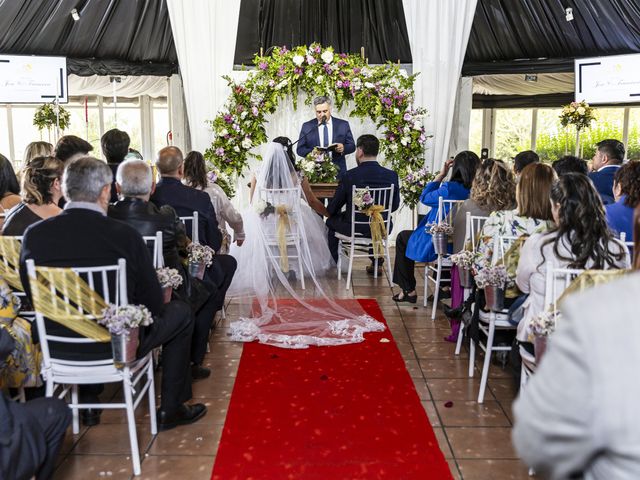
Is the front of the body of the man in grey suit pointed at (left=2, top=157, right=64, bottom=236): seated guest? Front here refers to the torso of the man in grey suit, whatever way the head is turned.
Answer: no

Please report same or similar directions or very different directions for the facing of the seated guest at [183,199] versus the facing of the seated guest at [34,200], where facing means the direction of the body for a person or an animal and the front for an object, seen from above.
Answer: same or similar directions

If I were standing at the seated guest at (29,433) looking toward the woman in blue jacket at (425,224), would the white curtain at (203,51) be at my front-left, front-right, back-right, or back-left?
front-left

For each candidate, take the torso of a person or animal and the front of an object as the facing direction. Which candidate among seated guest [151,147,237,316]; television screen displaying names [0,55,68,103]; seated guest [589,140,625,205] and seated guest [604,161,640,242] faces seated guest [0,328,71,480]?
the television screen displaying names

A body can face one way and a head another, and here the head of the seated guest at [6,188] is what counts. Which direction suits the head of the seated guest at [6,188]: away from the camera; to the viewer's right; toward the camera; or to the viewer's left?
away from the camera

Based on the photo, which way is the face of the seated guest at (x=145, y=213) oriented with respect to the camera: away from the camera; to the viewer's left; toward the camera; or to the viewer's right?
away from the camera

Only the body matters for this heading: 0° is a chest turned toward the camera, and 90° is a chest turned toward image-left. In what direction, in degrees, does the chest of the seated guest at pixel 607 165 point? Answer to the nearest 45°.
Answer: approximately 135°

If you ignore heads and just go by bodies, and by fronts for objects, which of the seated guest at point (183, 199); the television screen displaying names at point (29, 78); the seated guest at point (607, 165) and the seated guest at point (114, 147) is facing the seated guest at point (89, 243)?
the television screen displaying names

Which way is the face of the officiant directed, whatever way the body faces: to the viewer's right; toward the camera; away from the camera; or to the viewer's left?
toward the camera

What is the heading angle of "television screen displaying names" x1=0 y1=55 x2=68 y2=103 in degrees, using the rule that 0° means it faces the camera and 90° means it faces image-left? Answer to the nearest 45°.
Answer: approximately 0°

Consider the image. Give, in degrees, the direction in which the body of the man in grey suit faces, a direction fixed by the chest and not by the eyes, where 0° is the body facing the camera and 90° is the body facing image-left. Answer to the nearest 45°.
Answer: approximately 180°

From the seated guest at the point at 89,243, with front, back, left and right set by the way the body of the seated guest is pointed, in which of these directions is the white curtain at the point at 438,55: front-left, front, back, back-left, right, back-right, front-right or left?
front

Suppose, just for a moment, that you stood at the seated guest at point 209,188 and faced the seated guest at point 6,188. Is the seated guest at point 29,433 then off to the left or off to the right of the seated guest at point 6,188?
left

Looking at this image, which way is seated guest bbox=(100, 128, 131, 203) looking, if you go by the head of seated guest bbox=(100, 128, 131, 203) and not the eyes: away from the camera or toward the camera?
away from the camera

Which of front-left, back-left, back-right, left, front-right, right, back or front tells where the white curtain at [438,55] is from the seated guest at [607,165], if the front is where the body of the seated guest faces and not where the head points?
front

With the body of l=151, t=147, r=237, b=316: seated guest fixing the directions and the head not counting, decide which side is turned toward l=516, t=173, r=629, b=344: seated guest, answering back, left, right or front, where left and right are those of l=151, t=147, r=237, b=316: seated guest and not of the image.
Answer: right

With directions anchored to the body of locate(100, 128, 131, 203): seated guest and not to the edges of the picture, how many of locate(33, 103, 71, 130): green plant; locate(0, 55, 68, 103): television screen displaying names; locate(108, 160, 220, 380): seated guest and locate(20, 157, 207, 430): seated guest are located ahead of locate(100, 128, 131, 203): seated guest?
2

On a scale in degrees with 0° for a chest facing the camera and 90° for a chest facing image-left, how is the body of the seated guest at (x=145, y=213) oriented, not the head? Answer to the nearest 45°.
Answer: approximately 225°

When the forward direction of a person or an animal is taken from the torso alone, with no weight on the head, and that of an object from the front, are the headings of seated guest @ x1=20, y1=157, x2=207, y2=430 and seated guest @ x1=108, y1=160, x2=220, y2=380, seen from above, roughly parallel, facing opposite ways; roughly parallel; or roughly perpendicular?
roughly parallel

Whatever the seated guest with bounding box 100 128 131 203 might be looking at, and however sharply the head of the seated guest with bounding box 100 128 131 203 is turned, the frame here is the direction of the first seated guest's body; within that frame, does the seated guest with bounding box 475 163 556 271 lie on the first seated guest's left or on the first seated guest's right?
on the first seated guest's right

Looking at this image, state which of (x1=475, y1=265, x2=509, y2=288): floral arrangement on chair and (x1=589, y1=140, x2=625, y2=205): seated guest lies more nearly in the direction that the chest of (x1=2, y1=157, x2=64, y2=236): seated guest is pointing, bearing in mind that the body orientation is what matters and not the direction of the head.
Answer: the seated guest

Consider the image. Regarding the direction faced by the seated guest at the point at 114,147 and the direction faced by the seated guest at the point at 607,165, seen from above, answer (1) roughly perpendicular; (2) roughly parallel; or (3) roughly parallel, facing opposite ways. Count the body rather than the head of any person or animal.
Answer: roughly parallel

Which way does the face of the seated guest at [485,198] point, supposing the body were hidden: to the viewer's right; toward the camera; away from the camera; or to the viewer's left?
away from the camera
